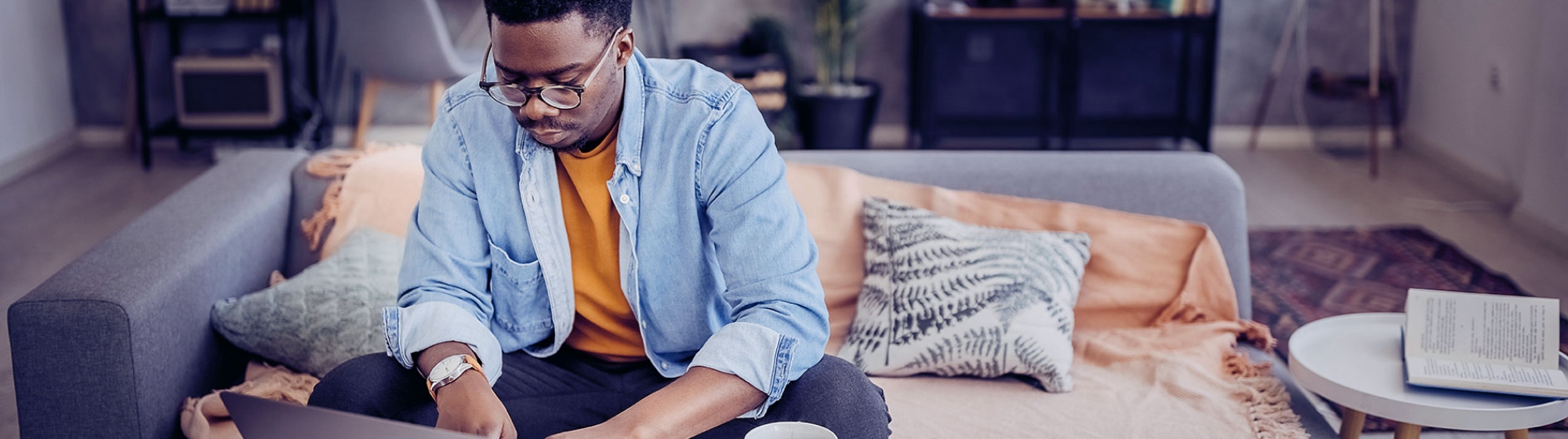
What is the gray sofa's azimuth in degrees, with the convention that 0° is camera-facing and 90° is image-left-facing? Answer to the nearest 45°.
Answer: approximately 0°

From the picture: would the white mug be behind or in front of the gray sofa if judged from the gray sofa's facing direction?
in front

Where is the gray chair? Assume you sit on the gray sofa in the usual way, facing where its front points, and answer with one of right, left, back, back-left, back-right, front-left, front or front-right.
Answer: back

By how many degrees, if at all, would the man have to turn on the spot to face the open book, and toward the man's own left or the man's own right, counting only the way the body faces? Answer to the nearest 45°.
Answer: approximately 90° to the man's own left

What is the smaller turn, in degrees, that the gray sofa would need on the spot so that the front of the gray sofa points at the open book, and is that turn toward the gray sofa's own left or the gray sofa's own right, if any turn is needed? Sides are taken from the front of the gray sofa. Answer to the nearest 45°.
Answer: approximately 90° to the gray sofa's own left

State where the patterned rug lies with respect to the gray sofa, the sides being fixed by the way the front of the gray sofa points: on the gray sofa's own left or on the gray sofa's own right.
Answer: on the gray sofa's own left

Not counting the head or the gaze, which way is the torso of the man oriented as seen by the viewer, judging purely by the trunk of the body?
toward the camera
